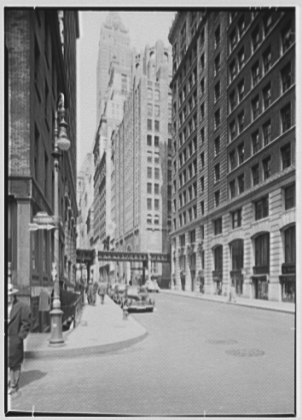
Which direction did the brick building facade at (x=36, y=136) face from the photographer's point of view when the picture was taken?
facing the viewer and to the right of the viewer

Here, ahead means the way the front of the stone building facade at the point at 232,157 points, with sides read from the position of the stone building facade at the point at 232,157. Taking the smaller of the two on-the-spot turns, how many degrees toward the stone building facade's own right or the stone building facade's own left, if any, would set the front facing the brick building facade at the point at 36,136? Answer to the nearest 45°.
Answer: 0° — it already faces it
